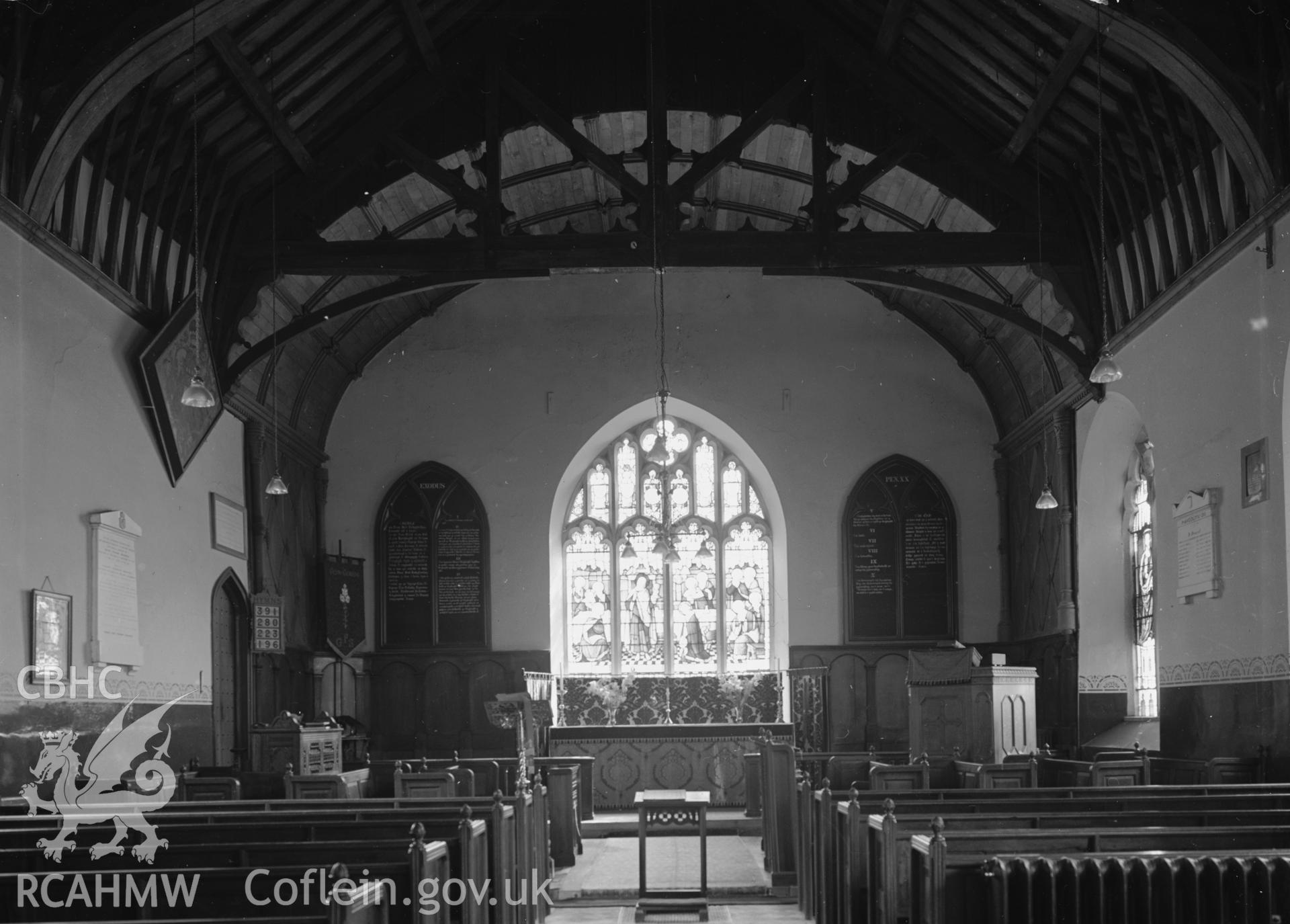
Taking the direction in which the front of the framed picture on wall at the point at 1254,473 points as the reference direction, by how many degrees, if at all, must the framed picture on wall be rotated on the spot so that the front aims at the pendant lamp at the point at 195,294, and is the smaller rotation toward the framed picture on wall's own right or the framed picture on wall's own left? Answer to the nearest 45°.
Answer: approximately 45° to the framed picture on wall's own right

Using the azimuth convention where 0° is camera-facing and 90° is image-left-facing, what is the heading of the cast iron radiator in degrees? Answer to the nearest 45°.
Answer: approximately 0°

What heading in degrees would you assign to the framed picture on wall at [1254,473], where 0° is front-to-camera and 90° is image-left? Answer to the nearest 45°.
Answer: approximately 45°

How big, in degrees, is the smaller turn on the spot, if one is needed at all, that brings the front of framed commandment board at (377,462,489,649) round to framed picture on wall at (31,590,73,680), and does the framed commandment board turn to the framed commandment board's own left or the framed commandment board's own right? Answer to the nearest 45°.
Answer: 0° — it already faces it

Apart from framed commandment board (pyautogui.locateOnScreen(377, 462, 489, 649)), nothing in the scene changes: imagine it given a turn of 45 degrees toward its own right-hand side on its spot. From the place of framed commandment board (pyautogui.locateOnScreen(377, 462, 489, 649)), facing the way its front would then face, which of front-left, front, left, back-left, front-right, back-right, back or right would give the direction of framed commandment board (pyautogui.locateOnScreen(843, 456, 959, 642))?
back-left

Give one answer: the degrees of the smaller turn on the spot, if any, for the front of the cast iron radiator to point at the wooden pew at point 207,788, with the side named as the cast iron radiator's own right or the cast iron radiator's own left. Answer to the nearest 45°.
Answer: approximately 135° to the cast iron radiator's own right

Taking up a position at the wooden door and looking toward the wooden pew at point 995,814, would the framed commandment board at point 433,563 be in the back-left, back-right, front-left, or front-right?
back-left

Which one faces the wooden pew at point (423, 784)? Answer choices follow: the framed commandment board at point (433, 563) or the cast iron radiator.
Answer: the framed commandment board
